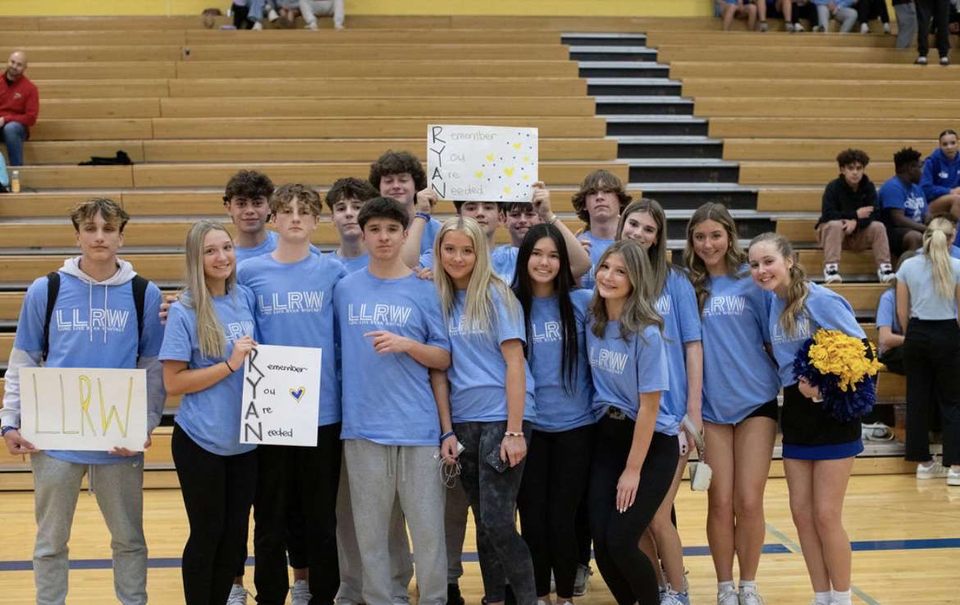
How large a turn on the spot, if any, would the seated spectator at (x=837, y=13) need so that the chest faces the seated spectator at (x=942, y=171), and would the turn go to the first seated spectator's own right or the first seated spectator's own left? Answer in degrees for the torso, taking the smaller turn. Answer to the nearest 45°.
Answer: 0° — they already face them

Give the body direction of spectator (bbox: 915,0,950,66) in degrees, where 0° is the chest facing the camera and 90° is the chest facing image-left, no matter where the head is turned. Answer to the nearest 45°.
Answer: approximately 0°

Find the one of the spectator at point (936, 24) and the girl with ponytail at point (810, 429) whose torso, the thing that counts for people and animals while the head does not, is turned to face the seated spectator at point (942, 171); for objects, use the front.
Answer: the spectator at point (936, 24)

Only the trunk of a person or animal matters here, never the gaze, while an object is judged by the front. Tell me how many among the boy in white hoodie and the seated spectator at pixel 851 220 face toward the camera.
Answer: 2

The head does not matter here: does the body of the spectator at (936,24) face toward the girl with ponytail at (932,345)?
yes
